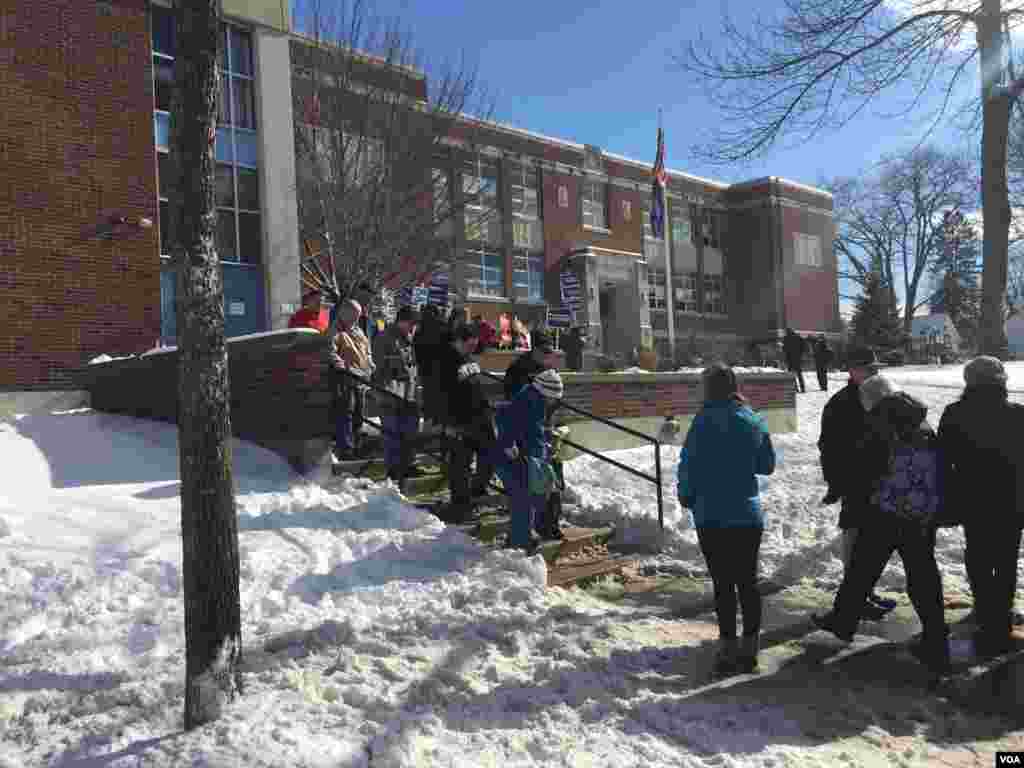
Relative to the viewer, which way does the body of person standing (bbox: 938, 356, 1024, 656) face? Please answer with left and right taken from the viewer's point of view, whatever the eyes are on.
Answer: facing away from the viewer

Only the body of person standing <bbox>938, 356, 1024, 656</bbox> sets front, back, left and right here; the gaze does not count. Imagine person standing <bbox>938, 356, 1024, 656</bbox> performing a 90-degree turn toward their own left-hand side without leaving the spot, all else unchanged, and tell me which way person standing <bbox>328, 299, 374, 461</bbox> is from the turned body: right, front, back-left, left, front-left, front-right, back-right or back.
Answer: front

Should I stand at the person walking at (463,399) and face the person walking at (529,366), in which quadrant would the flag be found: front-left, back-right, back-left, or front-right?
back-left

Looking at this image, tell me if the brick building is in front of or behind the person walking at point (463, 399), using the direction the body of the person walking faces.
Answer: behind

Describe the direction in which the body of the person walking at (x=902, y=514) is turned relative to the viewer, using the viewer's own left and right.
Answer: facing away from the viewer and to the left of the viewer

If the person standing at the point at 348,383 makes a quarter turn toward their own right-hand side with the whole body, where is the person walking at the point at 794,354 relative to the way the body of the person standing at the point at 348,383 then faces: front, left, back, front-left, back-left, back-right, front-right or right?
back

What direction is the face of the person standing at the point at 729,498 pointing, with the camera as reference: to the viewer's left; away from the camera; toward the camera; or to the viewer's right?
away from the camera

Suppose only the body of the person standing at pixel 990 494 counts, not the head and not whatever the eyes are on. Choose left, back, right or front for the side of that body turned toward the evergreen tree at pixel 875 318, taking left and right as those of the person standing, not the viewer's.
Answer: front

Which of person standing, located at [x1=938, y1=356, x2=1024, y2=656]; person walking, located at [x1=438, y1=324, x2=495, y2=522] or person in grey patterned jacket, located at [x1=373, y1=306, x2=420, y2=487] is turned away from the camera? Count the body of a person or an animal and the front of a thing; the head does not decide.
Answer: person standing, located at [x1=938, y1=356, x2=1024, y2=656]
